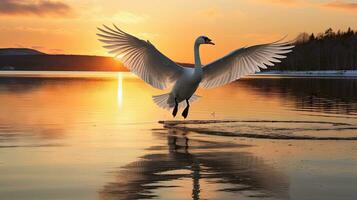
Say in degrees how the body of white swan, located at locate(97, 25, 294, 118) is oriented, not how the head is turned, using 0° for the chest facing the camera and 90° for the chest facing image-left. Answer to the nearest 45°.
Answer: approximately 315°
